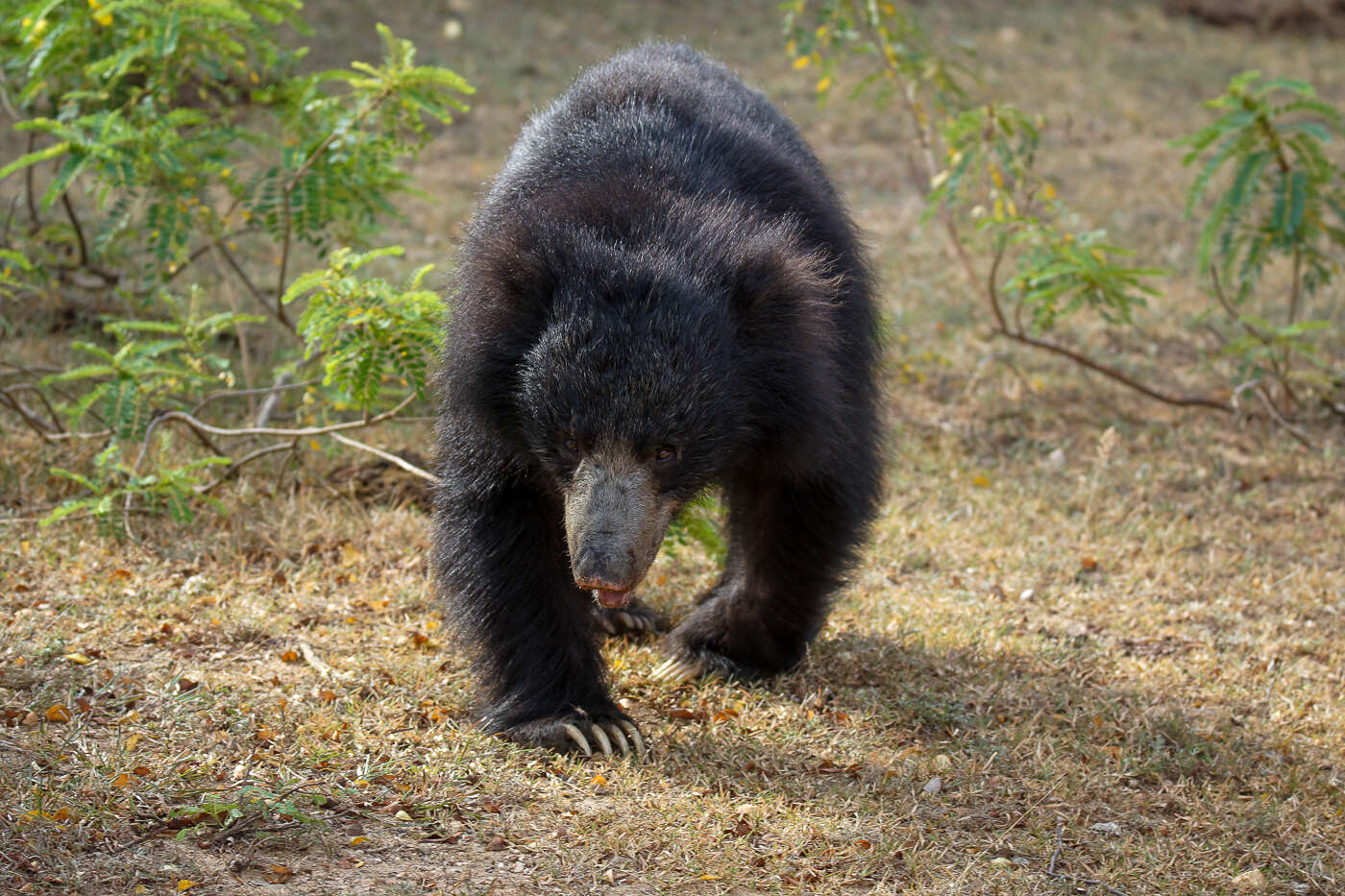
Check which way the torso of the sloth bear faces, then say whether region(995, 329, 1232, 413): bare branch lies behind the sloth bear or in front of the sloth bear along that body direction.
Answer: behind

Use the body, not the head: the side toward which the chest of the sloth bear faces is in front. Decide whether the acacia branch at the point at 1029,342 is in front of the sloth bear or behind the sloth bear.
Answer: behind

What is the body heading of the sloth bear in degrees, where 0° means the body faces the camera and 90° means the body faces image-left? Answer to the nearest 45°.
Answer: approximately 0°
